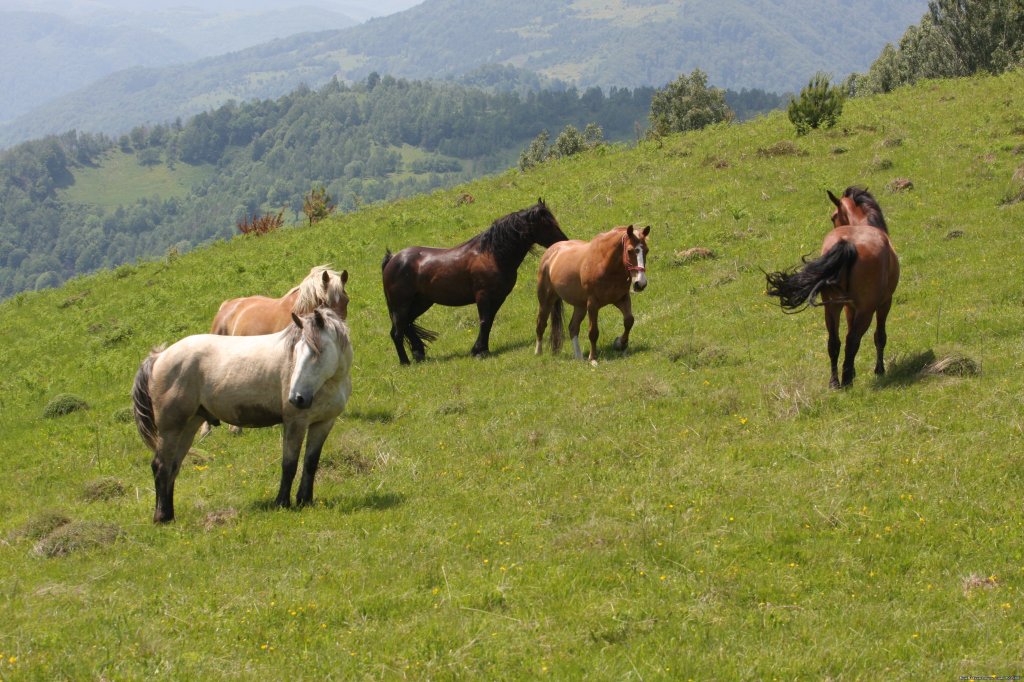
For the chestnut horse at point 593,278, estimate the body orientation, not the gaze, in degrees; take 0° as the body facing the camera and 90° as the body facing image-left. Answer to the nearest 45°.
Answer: approximately 315°

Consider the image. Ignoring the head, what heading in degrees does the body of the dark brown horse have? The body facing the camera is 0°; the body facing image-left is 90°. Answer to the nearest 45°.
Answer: approximately 270°

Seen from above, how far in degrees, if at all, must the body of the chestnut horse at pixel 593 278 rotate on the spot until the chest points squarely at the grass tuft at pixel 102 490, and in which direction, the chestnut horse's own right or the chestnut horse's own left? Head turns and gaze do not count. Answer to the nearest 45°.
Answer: approximately 90° to the chestnut horse's own right

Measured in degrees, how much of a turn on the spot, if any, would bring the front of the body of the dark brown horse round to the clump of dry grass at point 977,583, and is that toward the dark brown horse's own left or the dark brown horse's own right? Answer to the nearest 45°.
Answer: approximately 90° to the dark brown horse's own right

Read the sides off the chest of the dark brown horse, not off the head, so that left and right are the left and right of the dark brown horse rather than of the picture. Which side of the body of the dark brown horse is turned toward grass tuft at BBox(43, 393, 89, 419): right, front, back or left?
back

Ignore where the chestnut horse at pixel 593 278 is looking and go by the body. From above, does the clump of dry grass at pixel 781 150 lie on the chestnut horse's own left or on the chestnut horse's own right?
on the chestnut horse's own left

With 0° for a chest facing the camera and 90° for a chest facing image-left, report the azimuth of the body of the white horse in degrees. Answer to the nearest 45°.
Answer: approximately 270°

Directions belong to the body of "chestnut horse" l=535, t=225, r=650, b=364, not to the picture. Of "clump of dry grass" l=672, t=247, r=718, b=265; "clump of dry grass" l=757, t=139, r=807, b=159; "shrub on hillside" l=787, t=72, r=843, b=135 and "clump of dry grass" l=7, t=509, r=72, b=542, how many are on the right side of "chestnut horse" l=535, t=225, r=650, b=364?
1

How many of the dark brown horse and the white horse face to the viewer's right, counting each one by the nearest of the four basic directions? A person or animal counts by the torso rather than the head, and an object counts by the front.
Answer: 2
